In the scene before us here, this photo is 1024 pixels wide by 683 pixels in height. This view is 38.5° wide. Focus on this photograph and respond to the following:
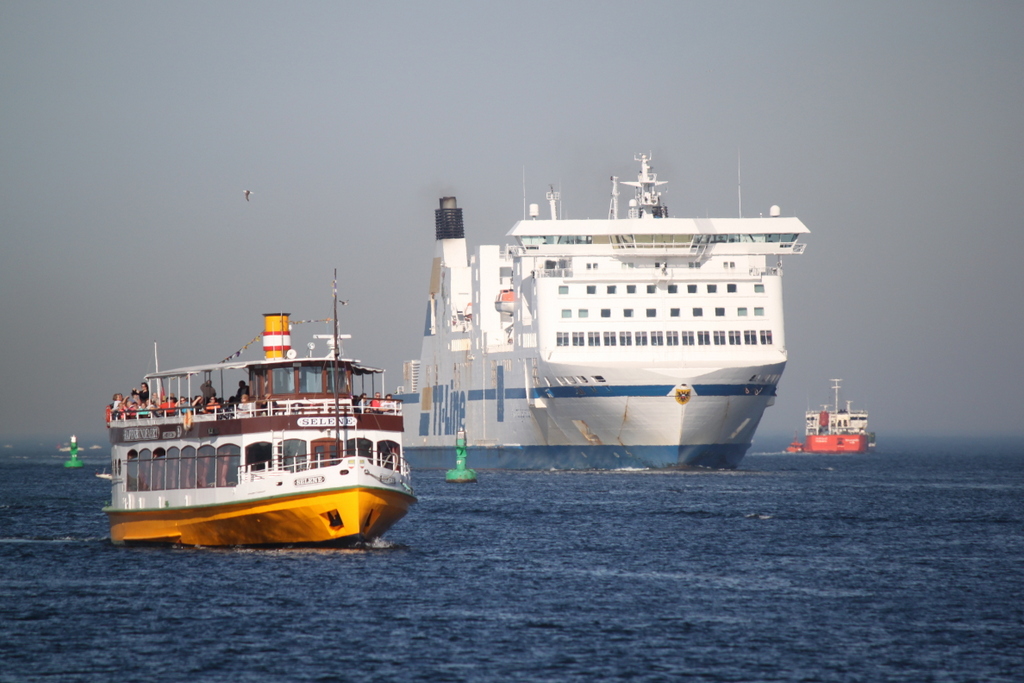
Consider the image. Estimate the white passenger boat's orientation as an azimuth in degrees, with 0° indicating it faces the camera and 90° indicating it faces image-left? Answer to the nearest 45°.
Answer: approximately 315°
